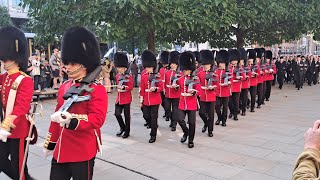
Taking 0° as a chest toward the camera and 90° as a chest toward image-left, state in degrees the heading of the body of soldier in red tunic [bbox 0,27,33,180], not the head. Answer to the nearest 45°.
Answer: approximately 45°

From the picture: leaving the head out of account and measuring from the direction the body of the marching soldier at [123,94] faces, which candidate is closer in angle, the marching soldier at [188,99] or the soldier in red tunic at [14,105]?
the soldier in red tunic

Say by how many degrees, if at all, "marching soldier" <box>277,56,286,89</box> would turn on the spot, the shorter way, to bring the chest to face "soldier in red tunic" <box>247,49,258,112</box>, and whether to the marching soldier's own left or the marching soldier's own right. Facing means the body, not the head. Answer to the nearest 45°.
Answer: approximately 45° to the marching soldier's own left

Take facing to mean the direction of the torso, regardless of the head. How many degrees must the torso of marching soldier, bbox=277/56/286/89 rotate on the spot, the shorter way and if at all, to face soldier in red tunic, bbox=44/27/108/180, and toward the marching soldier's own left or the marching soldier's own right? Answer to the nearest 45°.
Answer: approximately 45° to the marching soldier's own left

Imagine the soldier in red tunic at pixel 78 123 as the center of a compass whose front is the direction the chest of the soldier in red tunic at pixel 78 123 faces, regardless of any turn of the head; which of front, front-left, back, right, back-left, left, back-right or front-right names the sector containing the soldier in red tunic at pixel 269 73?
back

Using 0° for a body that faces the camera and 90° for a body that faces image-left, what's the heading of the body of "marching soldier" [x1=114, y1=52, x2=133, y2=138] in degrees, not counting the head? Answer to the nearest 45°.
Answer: approximately 45°

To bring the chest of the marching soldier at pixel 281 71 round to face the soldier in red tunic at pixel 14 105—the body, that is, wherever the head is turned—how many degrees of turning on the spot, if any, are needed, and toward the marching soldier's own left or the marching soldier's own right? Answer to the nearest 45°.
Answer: approximately 45° to the marching soldier's own left

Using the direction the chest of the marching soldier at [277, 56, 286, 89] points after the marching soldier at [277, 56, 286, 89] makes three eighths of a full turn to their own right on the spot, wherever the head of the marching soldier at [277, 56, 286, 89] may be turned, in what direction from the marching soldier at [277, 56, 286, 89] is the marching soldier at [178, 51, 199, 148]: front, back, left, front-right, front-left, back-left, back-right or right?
back

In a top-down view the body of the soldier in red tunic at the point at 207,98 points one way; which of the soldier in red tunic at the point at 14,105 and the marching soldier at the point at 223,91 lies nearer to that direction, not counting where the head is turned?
the soldier in red tunic

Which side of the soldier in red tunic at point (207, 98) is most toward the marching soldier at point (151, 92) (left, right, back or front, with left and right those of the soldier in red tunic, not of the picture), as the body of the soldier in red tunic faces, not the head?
right
